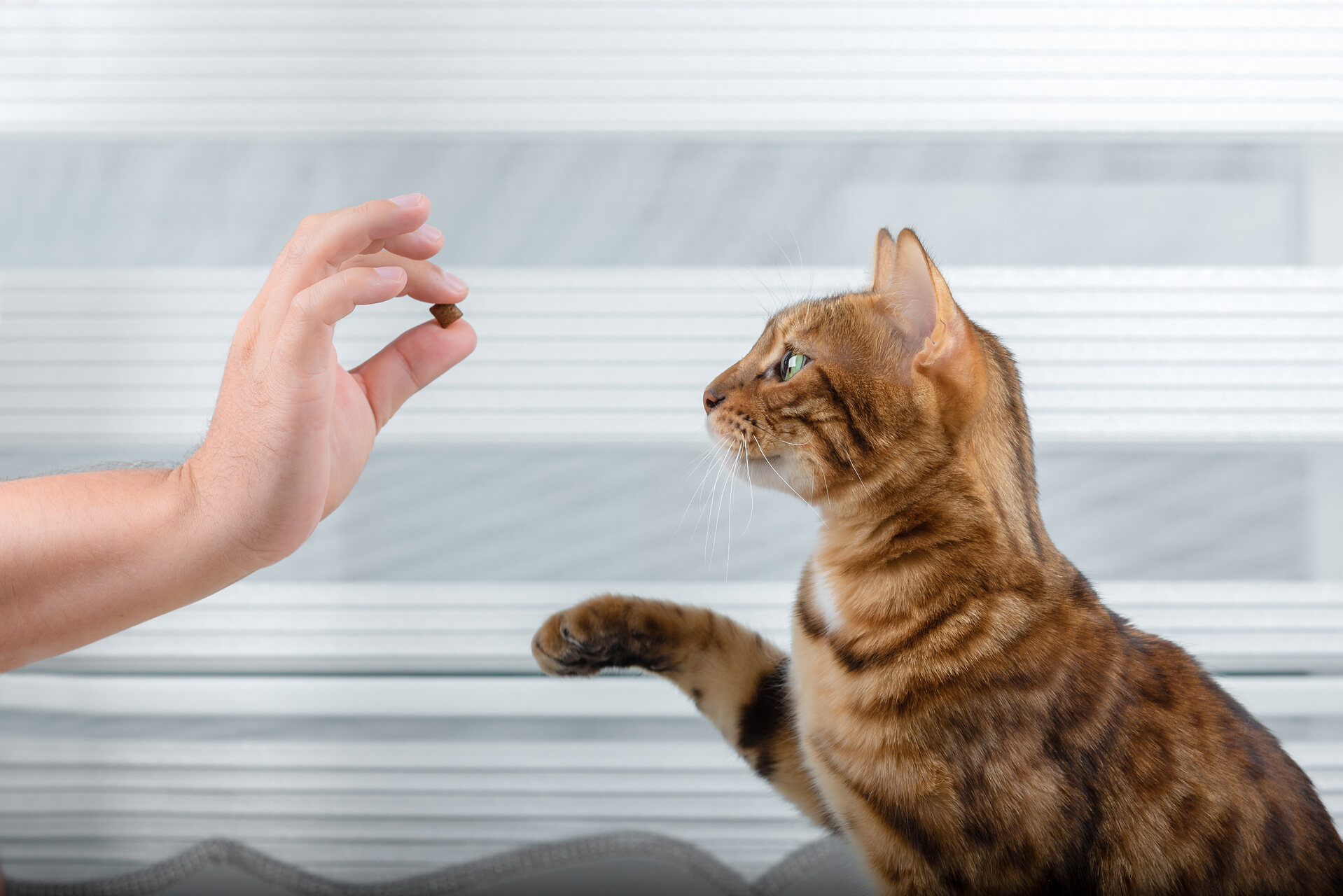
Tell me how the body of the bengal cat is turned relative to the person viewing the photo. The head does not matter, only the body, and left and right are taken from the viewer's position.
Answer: facing to the left of the viewer
